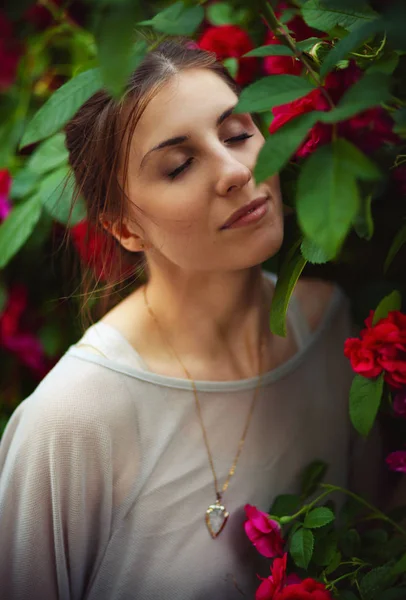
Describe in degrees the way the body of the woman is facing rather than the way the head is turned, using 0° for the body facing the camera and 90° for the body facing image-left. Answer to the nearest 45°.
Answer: approximately 315°
